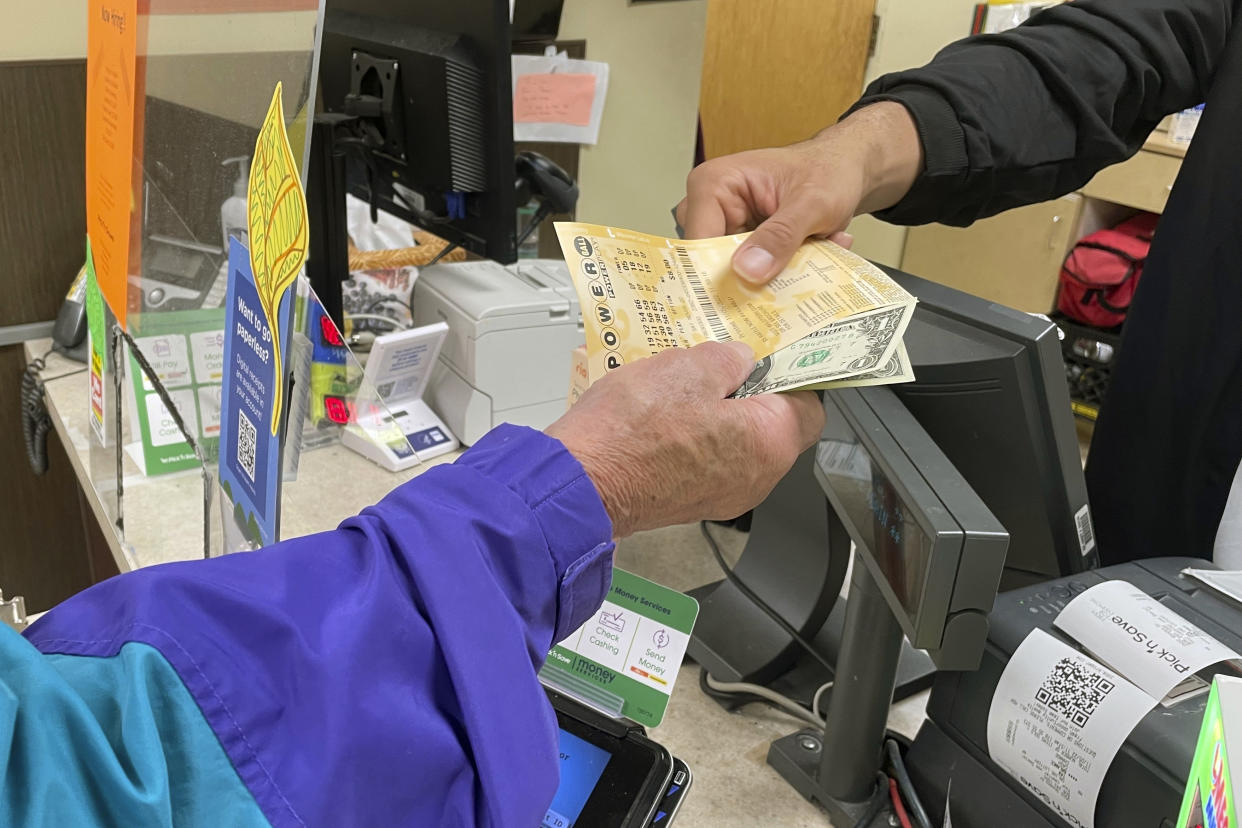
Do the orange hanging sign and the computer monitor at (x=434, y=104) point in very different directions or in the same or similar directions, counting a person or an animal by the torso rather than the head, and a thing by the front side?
very different directions

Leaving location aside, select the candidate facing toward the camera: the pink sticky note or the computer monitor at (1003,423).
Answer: the pink sticky note

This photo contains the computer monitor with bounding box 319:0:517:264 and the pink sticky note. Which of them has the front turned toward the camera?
the pink sticky note

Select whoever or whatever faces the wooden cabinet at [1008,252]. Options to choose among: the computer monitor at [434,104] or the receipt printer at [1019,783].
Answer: the computer monitor

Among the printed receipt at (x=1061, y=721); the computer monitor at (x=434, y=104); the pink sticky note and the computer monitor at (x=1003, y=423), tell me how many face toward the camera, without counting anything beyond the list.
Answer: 2

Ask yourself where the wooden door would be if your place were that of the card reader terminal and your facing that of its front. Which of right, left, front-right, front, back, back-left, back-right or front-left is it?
back-right

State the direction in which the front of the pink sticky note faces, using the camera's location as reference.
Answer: facing the viewer

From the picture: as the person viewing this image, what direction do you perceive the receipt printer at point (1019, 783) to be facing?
facing the viewer and to the left of the viewer

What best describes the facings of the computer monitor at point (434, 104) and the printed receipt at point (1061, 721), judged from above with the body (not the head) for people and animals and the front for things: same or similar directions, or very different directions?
very different directions
